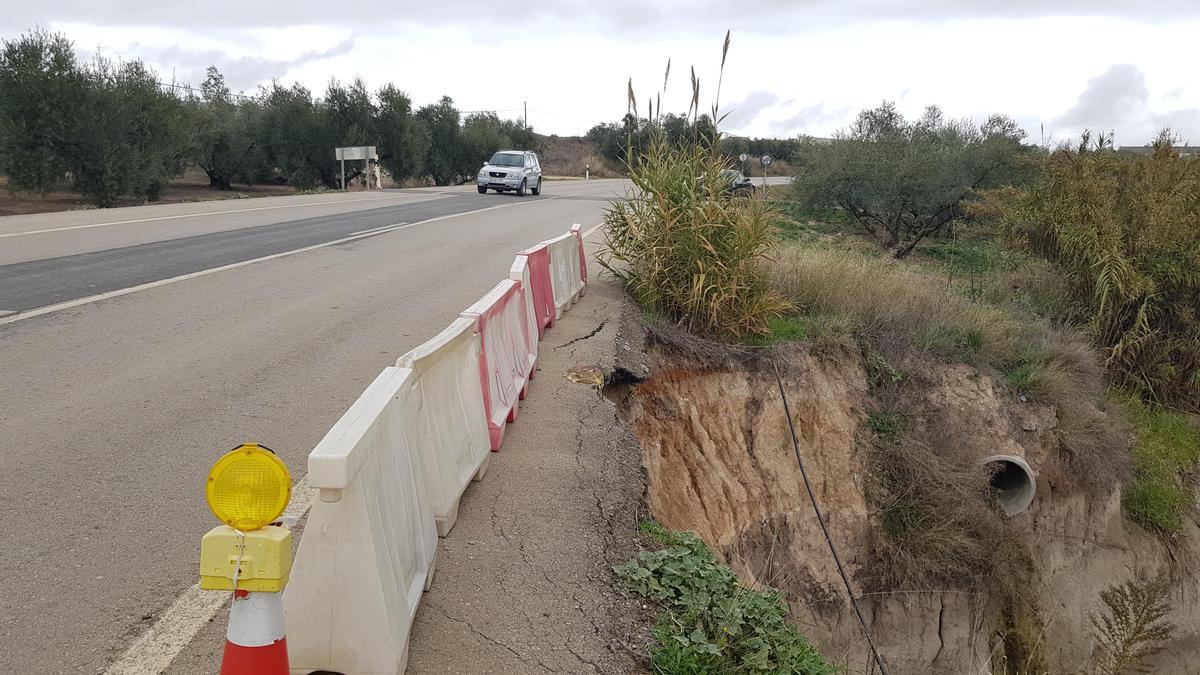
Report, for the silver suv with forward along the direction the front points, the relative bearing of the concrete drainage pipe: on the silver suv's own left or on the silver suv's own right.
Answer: on the silver suv's own left

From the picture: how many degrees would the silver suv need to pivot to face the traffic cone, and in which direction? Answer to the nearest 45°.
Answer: approximately 45° to its left

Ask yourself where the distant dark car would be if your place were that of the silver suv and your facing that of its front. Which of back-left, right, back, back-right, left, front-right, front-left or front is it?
front-left

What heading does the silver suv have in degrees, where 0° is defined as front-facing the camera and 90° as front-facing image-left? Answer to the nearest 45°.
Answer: approximately 45°

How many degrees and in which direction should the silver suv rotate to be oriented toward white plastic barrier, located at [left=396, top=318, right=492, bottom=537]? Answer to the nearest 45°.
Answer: approximately 45° to its left

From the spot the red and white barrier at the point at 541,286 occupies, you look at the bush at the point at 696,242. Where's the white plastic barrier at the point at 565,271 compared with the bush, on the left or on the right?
left

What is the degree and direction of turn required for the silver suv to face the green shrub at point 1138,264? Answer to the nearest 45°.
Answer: approximately 90° to its left

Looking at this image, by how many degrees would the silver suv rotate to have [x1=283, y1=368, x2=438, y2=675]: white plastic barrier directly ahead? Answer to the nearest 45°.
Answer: approximately 45° to its left

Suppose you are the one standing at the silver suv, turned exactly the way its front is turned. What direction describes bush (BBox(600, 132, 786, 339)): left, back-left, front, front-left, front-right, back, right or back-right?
front-left

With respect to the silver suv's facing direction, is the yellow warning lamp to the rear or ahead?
ahead

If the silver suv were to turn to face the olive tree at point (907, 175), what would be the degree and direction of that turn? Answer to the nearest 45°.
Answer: approximately 90° to its left

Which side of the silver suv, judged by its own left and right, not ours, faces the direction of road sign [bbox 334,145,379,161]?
right
